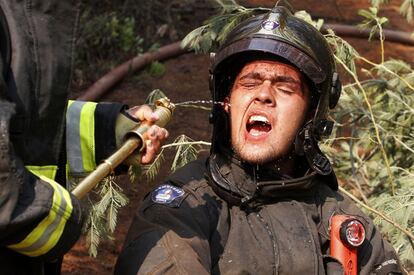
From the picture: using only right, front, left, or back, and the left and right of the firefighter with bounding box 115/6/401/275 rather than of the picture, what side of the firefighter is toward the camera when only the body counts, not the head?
front

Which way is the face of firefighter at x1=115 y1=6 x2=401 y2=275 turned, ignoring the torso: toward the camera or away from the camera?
toward the camera
